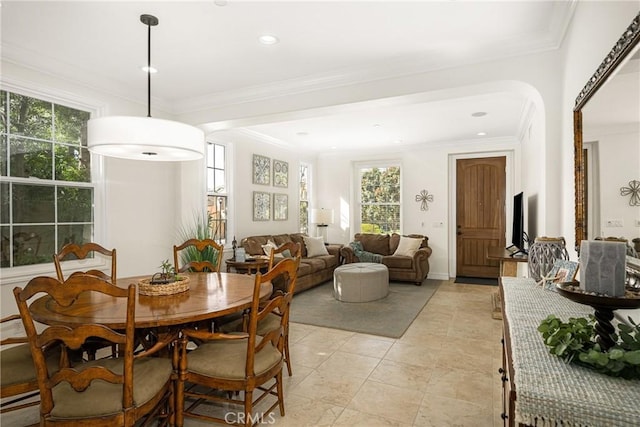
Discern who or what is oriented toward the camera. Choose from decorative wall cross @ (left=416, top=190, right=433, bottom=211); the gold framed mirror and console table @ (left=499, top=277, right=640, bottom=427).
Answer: the decorative wall cross

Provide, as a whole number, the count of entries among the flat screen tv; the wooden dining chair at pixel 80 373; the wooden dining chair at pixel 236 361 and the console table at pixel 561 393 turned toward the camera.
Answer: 0

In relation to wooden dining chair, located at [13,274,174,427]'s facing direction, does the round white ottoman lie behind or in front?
in front

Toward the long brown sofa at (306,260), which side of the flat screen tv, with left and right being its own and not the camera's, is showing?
front

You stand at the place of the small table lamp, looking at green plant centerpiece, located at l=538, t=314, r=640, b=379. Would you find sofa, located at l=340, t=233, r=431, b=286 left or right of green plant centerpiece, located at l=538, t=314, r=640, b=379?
left

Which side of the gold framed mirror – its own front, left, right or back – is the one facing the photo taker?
left

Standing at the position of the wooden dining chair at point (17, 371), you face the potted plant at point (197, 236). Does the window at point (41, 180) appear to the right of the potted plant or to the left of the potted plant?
left

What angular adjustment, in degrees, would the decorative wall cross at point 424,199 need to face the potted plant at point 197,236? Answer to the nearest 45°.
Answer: approximately 45° to its right

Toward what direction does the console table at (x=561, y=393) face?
to the viewer's left

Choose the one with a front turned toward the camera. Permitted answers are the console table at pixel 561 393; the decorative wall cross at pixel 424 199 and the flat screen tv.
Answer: the decorative wall cross

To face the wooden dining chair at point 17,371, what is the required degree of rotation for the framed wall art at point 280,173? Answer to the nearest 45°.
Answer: approximately 45° to its right

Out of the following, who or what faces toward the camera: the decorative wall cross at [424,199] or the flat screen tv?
the decorative wall cross

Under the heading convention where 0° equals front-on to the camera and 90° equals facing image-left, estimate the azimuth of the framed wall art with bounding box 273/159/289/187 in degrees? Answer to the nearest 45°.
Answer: approximately 315°

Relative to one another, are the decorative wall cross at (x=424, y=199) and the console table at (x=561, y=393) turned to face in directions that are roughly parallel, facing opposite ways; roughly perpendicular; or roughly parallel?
roughly perpendicular

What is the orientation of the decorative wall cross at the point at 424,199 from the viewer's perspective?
toward the camera
